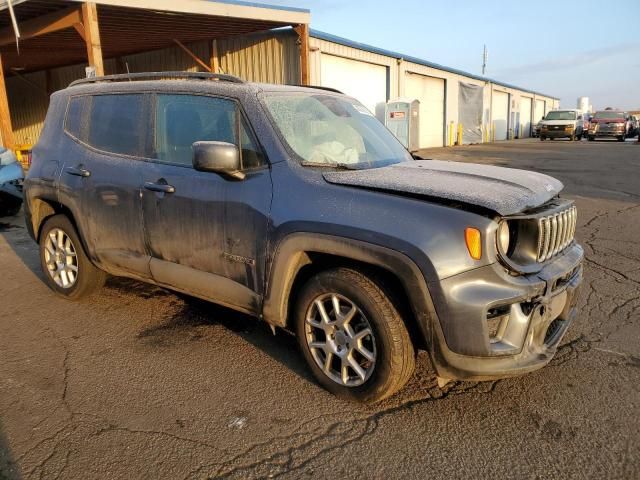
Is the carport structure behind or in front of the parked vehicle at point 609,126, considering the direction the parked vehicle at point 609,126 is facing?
in front

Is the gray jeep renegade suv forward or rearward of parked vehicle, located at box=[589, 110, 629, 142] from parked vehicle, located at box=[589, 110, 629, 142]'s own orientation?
forward

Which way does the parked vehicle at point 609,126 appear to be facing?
toward the camera

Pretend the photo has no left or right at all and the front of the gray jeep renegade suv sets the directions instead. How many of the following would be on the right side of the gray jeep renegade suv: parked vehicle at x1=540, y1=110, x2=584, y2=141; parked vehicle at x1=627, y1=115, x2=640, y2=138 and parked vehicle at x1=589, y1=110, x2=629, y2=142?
0

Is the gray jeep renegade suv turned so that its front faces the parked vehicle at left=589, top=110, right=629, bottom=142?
no

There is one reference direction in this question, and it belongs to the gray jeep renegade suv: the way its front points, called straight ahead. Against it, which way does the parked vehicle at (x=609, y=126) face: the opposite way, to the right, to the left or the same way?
to the right

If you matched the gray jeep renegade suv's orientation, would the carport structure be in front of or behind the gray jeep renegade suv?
behind

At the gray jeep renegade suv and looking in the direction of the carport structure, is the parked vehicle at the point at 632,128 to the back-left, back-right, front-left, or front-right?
front-right

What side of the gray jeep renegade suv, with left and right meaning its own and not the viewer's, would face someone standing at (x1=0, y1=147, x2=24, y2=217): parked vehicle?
back

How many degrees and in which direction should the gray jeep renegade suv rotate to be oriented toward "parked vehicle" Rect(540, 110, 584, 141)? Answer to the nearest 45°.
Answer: approximately 90° to its left

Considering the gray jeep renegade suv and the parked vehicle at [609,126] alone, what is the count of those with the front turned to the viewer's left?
0

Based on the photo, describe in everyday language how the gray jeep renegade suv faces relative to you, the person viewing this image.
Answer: facing the viewer and to the right of the viewer

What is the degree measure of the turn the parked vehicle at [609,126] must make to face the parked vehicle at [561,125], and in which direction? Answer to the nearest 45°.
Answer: approximately 90° to its right
